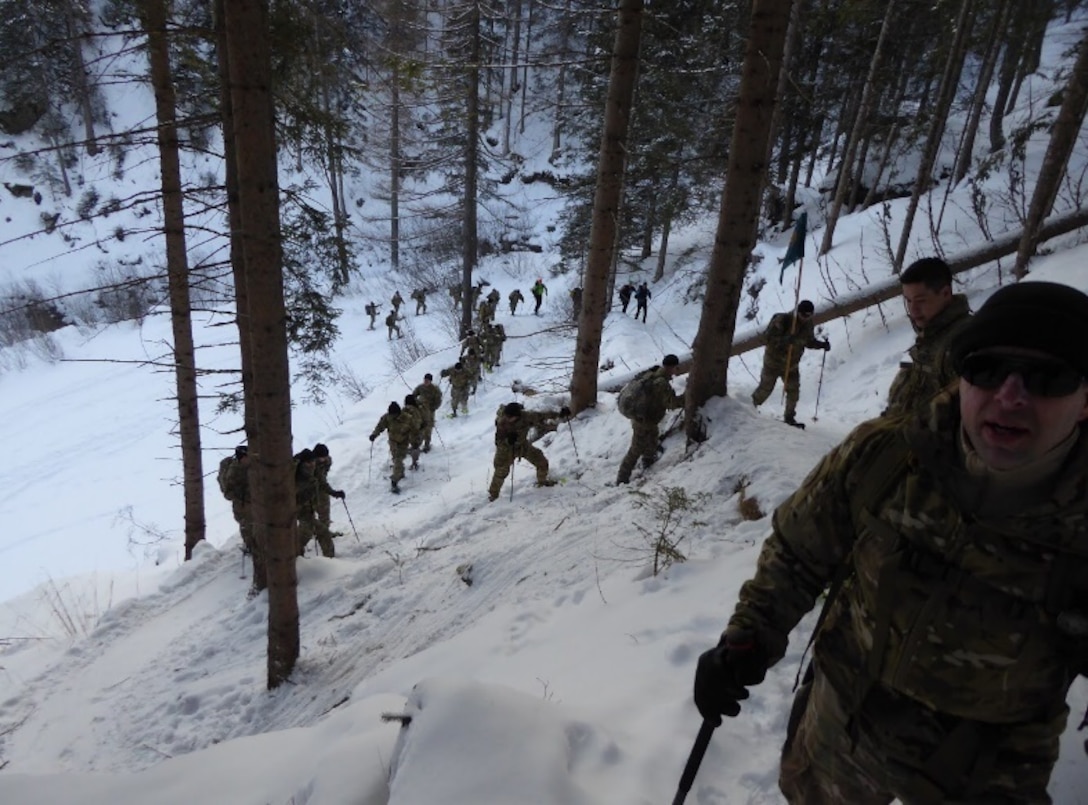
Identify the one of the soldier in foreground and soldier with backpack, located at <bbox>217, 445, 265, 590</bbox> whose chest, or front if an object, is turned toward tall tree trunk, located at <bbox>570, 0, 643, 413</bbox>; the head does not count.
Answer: the soldier with backpack

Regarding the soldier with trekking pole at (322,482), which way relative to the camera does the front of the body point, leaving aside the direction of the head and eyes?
to the viewer's right

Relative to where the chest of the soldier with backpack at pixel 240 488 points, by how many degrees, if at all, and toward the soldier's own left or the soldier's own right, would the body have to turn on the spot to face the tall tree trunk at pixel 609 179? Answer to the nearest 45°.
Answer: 0° — they already face it

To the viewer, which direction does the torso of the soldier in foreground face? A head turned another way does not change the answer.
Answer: toward the camera

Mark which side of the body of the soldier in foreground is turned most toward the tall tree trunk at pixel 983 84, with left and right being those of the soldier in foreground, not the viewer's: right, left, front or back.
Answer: back

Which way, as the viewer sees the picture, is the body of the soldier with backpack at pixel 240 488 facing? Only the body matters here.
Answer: to the viewer's right

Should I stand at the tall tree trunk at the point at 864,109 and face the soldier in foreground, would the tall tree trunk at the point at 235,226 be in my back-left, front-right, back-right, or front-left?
front-right

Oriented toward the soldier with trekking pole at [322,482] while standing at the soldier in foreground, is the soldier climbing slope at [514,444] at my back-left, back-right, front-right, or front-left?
front-right

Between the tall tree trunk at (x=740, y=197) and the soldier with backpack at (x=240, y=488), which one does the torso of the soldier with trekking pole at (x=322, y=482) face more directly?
the tall tree trunk
